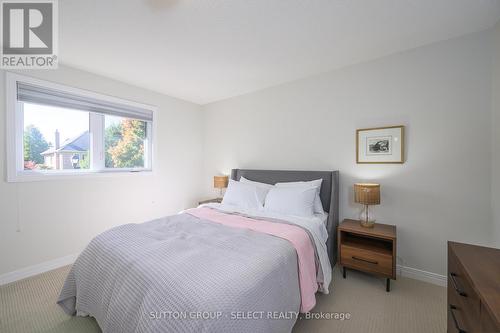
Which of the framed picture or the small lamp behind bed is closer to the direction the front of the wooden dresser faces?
the small lamp behind bed

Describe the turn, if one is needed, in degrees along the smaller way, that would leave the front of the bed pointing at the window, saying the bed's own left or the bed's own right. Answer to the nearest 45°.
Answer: approximately 90° to the bed's own right

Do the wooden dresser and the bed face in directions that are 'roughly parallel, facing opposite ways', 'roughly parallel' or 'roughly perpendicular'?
roughly perpendicular

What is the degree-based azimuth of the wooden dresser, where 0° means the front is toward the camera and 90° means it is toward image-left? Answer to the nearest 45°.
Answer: approximately 90°

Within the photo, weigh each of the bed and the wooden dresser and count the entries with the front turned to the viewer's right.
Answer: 0

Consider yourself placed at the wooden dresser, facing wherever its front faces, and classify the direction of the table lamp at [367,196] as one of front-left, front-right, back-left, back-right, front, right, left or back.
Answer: front-right

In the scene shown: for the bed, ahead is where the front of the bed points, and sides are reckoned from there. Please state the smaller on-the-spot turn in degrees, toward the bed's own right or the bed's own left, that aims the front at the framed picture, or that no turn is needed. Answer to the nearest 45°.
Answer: approximately 135° to the bed's own left

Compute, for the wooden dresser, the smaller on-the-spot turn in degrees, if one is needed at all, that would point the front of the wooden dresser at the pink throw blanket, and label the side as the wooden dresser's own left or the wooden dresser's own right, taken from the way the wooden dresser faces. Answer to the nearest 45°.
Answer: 0° — it already faces it

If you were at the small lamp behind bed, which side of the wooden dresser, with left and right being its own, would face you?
front

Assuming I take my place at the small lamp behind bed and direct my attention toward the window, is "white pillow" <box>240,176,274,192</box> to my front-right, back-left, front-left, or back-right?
back-left

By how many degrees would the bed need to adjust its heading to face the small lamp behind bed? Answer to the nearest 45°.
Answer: approximately 135° to its right
